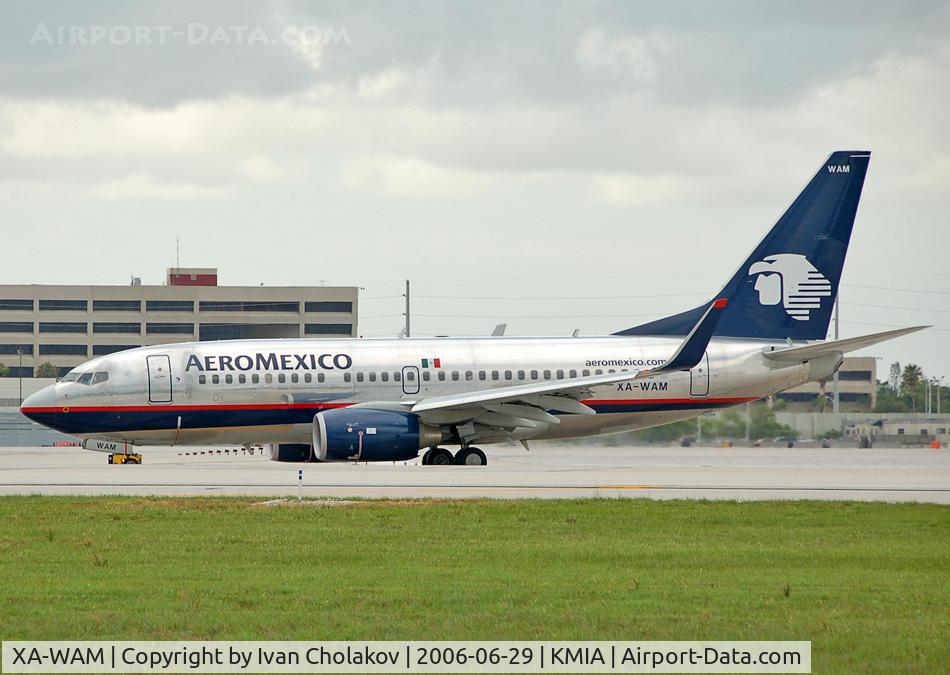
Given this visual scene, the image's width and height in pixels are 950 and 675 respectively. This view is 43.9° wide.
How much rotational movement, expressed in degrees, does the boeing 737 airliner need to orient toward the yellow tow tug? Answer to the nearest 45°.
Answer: approximately 45° to its right

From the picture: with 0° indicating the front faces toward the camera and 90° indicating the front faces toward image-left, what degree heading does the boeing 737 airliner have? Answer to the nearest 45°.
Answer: approximately 90°
